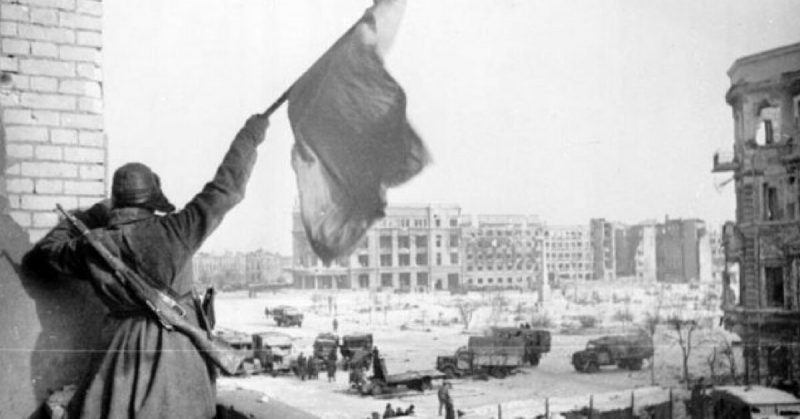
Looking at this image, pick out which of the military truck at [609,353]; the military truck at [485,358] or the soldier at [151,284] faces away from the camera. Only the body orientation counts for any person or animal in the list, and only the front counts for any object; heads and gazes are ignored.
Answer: the soldier

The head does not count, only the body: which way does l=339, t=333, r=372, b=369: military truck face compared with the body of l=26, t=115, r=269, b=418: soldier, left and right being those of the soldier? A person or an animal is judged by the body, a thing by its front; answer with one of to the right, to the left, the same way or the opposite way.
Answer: the opposite way

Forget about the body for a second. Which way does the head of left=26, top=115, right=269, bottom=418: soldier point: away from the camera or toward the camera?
away from the camera

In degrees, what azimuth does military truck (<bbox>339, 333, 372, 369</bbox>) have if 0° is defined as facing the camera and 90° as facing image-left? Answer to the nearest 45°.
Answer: approximately 0°

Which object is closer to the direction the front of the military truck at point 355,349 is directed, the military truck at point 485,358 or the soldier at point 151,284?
the soldier

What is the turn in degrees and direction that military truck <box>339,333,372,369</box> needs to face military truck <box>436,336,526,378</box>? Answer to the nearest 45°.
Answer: approximately 135° to its left

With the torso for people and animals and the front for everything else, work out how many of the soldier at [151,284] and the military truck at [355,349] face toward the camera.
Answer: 1

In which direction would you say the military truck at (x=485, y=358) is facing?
to the viewer's left

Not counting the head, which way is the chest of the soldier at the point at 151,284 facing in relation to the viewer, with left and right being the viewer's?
facing away from the viewer

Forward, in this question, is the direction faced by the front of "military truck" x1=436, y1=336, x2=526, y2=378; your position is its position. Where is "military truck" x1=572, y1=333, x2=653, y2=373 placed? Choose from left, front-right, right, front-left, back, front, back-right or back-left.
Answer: back
